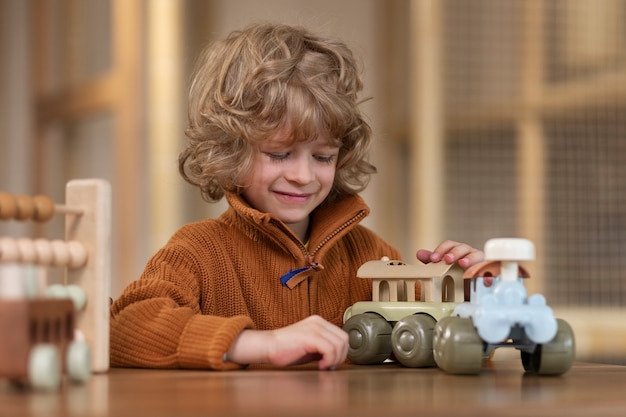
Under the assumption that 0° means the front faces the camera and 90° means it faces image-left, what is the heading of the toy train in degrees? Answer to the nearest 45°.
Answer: approximately 315°

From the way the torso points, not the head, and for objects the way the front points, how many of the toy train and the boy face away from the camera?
0

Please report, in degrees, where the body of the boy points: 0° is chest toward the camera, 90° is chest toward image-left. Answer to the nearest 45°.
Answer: approximately 315°
